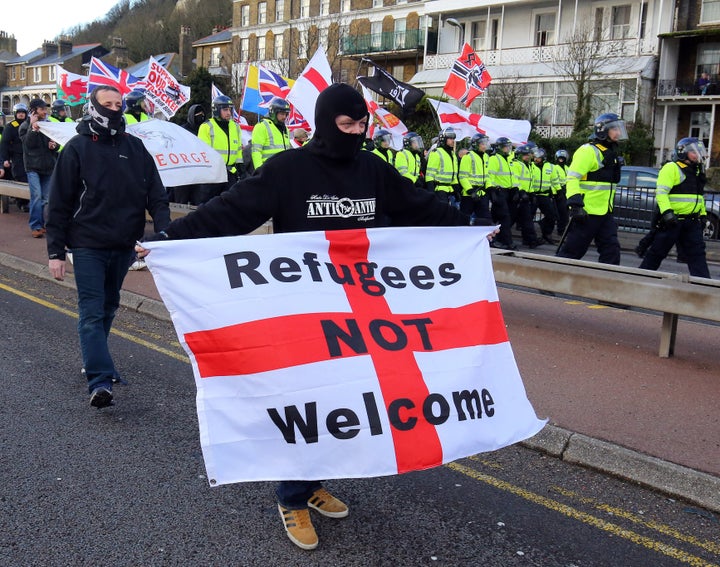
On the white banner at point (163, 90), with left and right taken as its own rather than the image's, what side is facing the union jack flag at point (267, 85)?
left

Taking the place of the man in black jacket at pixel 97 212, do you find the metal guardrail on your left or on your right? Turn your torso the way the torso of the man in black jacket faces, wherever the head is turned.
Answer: on your left

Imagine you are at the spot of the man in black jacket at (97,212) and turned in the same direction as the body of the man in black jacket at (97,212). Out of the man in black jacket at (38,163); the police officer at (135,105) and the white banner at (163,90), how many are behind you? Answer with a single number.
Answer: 3

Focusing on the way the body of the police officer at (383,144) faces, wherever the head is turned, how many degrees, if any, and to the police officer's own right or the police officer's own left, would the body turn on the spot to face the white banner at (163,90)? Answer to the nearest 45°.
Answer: approximately 135° to the police officer's own right

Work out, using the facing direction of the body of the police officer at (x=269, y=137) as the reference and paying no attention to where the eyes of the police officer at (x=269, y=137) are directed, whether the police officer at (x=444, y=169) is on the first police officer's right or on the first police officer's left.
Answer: on the first police officer's left
